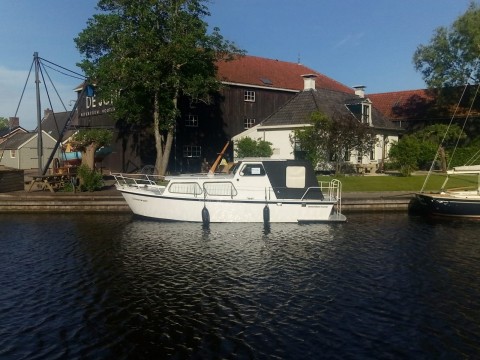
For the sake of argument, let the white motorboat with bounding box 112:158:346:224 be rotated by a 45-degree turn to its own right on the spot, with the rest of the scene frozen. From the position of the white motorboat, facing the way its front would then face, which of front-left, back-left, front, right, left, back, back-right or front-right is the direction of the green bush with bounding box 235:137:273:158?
front-right

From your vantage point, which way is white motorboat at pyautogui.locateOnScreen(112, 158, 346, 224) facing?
to the viewer's left

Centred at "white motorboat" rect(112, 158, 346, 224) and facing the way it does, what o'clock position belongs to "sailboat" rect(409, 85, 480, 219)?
The sailboat is roughly at 6 o'clock from the white motorboat.

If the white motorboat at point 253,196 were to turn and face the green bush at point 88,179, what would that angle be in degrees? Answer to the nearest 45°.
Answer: approximately 45° to its right

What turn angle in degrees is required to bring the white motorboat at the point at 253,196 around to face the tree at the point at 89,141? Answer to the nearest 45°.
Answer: approximately 45° to its right

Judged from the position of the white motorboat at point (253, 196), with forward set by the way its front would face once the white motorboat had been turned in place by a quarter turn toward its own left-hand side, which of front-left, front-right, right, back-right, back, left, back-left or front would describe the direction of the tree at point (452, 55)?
back-left

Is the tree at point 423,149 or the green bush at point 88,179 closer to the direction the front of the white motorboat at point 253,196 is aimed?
the green bush
